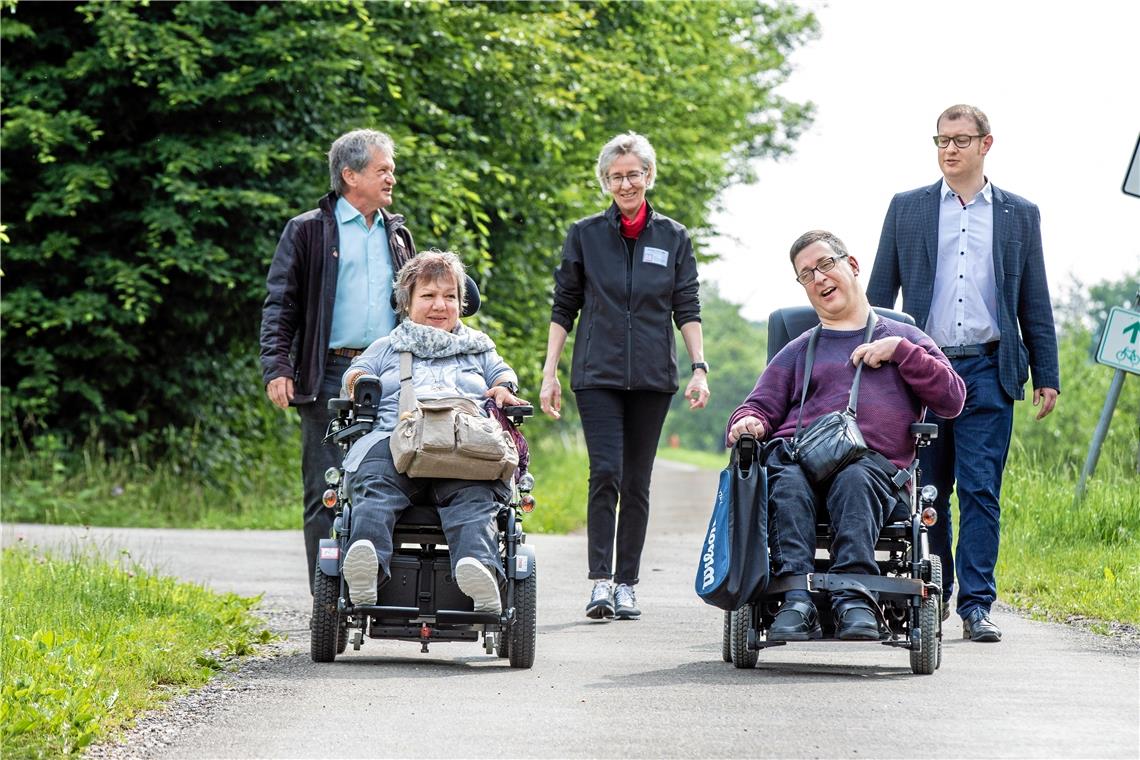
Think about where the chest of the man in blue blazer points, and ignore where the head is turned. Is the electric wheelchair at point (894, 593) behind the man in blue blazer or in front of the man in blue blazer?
in front

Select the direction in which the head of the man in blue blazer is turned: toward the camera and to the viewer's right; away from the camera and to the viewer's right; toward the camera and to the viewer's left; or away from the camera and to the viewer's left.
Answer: toward the camera and to the viewer's left

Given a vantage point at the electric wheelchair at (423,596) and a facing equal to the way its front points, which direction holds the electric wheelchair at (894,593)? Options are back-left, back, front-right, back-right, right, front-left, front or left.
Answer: left

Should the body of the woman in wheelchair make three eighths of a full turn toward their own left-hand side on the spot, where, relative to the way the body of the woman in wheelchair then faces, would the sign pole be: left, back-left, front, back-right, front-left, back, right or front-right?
front

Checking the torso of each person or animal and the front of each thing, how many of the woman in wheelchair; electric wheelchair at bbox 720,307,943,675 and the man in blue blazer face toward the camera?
3

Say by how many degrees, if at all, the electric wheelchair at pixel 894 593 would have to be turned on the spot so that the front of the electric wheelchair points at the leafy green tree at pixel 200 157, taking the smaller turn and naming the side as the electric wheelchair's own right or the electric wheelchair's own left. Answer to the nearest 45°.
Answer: approximately 135° to the electric wheelchair's own right

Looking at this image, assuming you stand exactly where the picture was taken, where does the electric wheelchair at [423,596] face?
facing the viewer

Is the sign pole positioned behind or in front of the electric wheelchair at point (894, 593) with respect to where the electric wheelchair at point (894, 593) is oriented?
behind

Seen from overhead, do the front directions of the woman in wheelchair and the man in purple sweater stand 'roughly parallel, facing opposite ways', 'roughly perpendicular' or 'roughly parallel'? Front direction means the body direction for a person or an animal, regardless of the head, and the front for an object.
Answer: roughly parallel

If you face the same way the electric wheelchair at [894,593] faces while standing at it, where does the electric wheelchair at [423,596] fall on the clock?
the electric wheelchair at [423,596] is roughly at 3 o'clock from the electric wheelchair at [894,593].

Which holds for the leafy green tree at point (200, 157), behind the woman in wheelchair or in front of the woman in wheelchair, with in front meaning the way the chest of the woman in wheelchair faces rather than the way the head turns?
behind

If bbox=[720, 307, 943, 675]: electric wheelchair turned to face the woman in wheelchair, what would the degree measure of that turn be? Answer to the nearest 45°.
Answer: approximately 90° to its right

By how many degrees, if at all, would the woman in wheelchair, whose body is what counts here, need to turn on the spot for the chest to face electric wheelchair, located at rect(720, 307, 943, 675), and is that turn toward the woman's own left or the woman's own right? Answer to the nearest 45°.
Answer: approximately 90° to the woman's own left

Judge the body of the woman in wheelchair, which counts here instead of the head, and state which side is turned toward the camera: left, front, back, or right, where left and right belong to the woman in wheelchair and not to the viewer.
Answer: front
